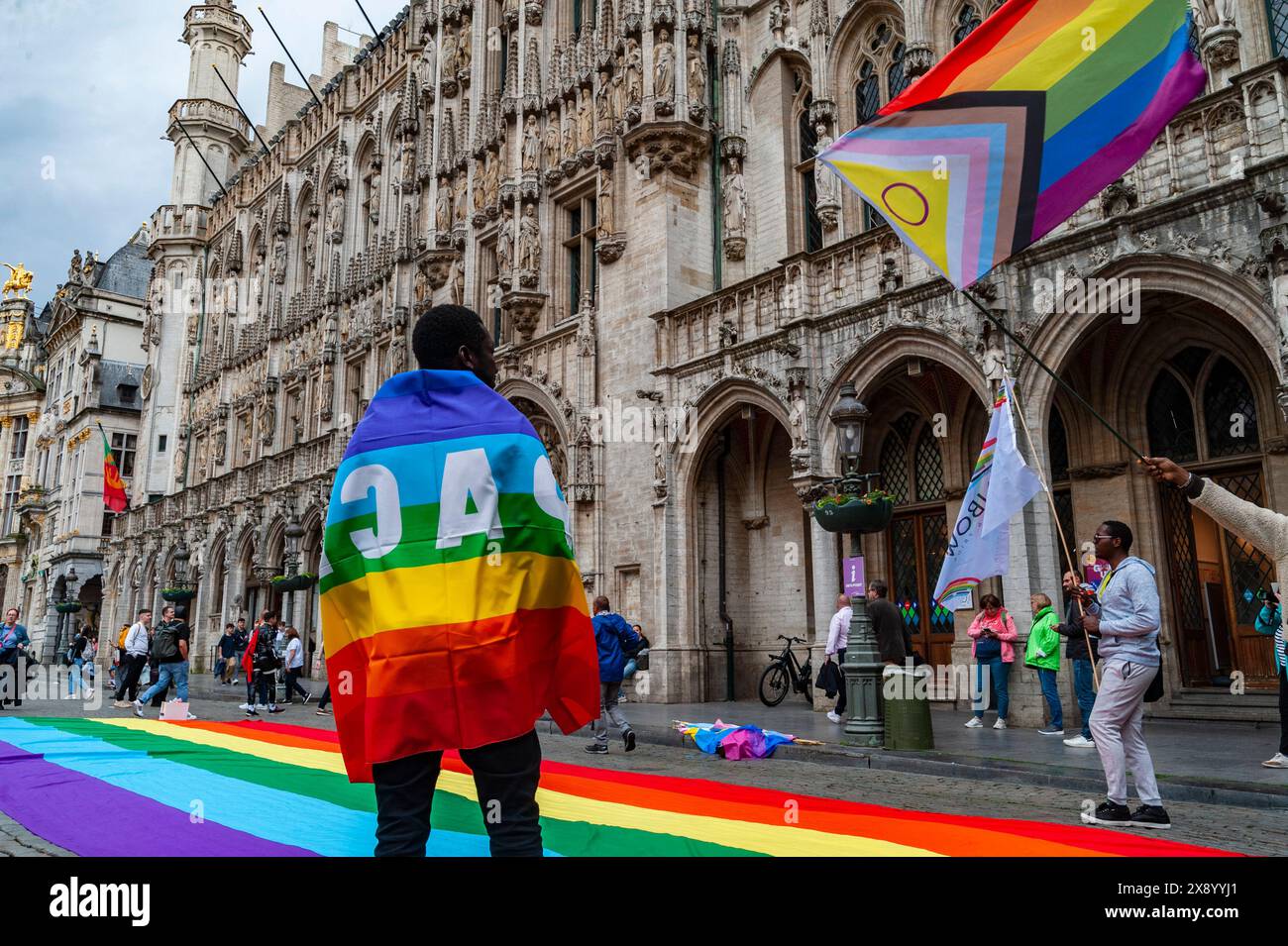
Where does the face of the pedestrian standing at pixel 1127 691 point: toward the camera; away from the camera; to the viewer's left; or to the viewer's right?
to the viewer's left

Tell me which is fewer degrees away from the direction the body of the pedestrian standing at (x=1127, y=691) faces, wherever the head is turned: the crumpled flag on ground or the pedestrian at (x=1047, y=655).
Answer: the crumpled flag on ground

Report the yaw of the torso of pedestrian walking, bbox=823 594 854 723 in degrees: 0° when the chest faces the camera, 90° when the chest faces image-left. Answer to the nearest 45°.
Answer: approximately 90°

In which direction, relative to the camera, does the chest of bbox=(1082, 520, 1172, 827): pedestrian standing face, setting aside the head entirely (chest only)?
to the viewer's left

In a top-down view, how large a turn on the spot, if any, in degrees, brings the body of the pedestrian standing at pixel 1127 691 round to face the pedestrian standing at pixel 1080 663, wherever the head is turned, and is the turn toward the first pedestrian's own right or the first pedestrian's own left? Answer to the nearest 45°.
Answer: approximately 90° to the first pedestrian's own right

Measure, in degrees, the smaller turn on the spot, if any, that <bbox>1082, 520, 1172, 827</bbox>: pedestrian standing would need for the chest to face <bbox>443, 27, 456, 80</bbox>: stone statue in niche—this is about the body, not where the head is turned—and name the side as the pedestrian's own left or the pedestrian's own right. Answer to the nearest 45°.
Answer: approximately 45° to the pedestrian's own right

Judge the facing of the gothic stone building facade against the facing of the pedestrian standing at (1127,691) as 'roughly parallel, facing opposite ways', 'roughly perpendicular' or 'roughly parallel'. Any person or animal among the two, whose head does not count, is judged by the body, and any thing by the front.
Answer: roughly perpendicular

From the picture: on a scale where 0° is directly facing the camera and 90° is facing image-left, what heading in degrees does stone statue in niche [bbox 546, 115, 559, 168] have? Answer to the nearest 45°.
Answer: approximately 45°

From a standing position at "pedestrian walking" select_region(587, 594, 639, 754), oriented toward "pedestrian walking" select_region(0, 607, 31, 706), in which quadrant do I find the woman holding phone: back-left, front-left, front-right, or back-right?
back-right

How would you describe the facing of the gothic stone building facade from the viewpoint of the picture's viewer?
facing the viewer and to the left of the viewer
